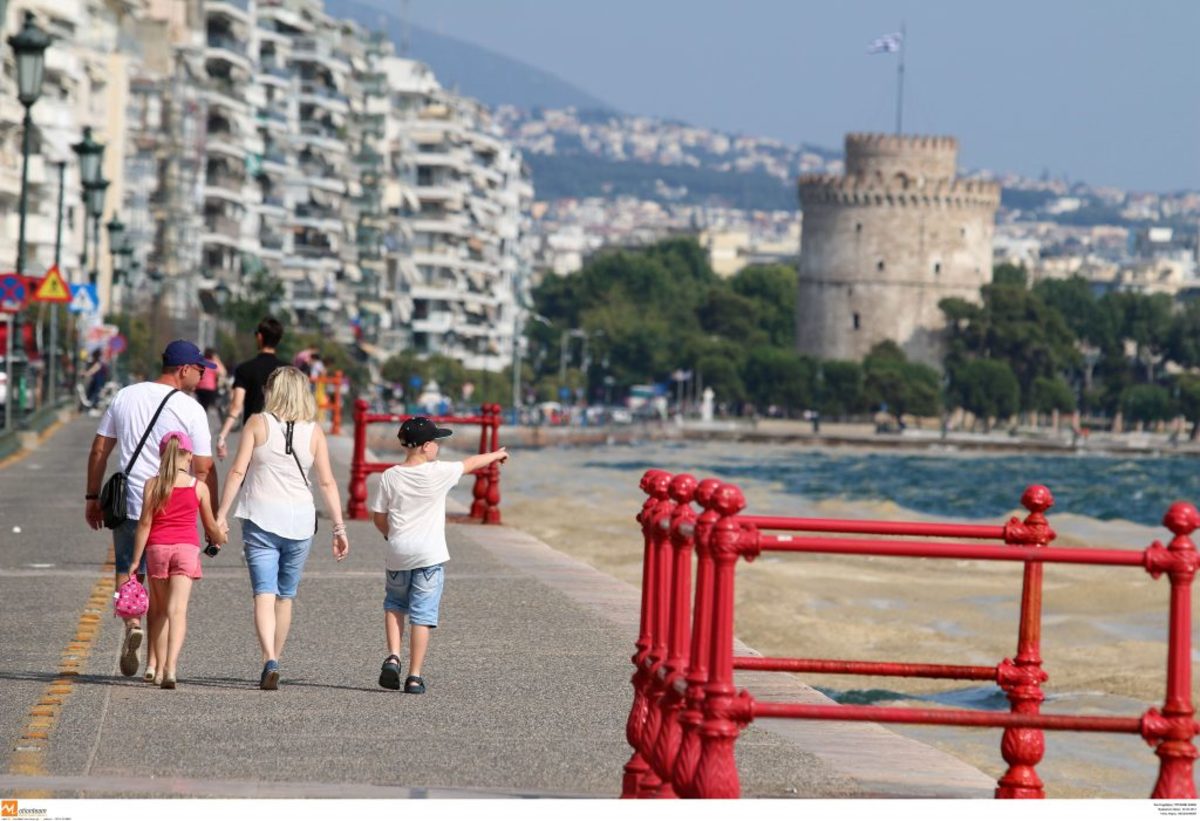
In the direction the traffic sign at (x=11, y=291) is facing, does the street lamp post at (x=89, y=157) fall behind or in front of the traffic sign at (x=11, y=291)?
behind

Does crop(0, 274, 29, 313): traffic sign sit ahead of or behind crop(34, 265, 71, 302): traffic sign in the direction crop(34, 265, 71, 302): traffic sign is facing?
ahead

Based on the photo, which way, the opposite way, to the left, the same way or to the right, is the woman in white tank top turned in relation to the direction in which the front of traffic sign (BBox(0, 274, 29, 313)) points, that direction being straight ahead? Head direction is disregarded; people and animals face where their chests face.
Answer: the opposite way

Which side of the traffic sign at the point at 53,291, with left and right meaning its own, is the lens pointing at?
front

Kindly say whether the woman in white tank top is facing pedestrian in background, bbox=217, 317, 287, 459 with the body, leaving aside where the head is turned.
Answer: yes

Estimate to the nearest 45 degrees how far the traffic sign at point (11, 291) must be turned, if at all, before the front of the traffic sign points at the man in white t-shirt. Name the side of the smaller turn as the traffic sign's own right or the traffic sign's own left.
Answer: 0° — it already faces them

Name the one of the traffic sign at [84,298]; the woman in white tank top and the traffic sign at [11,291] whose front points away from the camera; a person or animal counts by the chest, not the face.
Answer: the woman in white tank top

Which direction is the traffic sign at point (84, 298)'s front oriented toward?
toward the camera

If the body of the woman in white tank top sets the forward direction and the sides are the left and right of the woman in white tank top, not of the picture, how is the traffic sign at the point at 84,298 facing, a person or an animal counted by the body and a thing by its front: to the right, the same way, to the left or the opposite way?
the opposite way

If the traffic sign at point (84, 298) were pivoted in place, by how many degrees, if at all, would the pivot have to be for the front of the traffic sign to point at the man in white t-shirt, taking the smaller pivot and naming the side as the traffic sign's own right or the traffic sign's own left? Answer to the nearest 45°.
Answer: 0° — it already faces them

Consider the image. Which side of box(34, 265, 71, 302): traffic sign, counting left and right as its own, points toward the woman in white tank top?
front

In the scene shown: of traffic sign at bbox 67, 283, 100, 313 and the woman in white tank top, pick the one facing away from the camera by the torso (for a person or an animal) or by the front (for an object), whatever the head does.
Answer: the woman in white tank top

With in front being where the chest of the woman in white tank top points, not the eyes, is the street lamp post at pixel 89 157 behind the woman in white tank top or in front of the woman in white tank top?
in front

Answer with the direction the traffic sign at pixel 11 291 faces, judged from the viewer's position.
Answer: facing the viewer

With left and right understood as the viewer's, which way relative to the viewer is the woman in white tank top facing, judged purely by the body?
facing away from the viewer

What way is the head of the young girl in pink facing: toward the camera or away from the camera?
away from the camera

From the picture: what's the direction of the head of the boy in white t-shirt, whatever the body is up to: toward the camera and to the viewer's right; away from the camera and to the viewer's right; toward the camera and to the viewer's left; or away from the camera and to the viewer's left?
away from the camera and to the viewer's right
